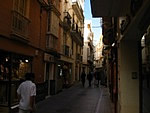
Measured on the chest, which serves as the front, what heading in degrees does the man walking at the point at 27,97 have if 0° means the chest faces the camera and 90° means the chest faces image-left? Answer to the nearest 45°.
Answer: approximately 225°

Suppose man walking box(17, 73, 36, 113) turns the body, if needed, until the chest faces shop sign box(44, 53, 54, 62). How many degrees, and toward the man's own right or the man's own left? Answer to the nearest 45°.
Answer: approximately 45° to the man's own left
